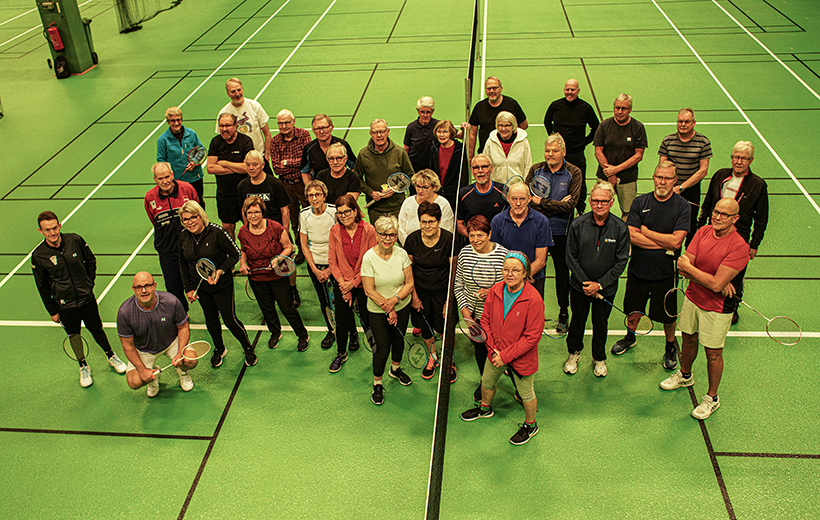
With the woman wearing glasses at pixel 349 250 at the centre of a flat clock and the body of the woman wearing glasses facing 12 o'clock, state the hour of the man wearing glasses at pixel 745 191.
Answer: The man wearing glasses is roughly at 9 o'clock from the woman wearing glasses.

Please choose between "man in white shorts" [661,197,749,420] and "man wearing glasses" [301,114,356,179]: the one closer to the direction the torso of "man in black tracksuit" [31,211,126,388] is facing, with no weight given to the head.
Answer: the man in white shorts

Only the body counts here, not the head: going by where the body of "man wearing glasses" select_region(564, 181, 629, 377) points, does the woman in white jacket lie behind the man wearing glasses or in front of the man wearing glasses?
behind

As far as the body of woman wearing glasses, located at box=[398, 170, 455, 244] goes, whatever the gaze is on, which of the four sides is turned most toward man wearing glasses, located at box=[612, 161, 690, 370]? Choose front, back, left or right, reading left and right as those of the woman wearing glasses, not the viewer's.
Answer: left

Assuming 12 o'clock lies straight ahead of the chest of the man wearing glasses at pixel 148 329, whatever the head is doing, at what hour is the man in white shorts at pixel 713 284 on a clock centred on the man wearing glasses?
The man in white shorts is roughly at 10 o'clock from the man wearing glasses.

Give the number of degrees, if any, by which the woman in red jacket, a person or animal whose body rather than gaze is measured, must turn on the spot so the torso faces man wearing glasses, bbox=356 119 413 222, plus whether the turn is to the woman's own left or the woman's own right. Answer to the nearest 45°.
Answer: approximately 90° to the woman's own right
